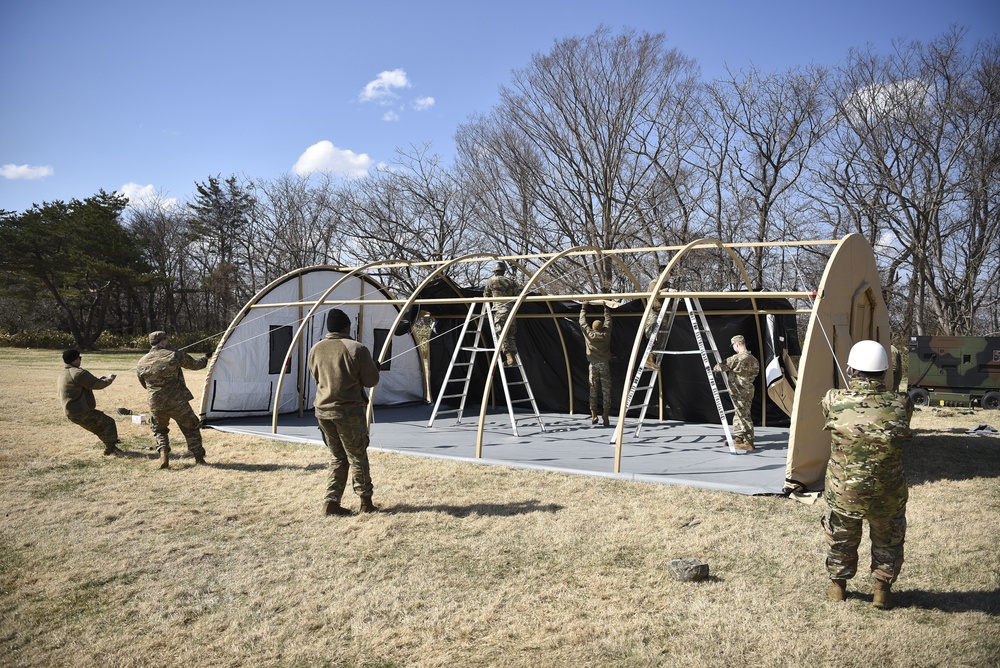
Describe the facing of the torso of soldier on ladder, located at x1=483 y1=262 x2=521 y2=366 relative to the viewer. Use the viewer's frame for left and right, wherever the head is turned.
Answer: facing away from the viewer

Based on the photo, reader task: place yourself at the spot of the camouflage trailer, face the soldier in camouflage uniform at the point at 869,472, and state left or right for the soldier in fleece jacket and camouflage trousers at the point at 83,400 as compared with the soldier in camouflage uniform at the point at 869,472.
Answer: right

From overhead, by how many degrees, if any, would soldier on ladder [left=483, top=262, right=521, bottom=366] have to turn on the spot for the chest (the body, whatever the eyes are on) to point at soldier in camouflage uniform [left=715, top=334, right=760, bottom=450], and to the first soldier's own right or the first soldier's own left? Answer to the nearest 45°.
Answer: approximately 135° to the first soldier's own right

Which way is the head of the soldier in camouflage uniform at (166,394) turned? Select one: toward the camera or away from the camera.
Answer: away from the camera

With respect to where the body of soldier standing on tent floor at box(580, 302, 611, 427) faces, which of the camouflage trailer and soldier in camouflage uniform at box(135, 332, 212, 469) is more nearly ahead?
the camouflage trailer

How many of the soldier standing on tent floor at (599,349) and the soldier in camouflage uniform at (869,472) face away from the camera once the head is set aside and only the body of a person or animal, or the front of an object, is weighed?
2

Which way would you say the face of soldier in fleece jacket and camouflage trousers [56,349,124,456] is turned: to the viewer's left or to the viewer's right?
to the viewer's right

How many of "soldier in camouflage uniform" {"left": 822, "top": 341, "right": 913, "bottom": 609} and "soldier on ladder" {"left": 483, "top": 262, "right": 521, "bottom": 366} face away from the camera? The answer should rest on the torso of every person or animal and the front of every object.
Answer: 2

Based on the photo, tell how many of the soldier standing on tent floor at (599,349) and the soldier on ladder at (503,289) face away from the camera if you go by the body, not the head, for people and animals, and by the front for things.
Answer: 2

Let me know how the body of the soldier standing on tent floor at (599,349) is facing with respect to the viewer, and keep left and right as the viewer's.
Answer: facing away from the viewer

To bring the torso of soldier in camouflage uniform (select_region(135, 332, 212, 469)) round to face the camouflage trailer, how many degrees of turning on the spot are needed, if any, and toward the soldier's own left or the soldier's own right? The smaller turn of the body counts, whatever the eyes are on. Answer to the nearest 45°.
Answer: approximately 45° to the soldier's own right

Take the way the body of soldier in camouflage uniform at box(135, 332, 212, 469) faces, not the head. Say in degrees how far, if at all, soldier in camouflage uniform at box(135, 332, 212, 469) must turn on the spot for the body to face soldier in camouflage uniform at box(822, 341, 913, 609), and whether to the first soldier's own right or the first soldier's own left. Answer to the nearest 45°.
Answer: approximately 90° to the first soldier's own right

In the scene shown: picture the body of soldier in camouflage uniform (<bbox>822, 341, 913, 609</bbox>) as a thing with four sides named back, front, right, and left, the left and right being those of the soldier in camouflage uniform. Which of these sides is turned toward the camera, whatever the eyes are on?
back

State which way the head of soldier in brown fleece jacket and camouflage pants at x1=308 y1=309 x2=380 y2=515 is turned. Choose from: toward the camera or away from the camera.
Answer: away from the camera
